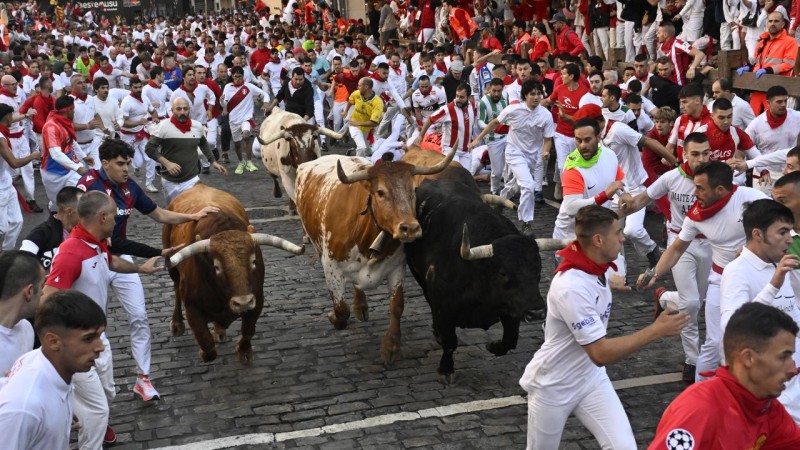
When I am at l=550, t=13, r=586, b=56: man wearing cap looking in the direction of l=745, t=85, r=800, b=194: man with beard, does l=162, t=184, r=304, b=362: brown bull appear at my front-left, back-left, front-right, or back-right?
front-right

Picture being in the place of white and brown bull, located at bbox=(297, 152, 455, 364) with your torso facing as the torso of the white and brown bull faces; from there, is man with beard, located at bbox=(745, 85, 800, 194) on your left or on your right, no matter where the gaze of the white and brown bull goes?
on your left

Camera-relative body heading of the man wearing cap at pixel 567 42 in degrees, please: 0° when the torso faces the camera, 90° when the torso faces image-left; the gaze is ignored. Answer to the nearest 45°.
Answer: approximately 45°

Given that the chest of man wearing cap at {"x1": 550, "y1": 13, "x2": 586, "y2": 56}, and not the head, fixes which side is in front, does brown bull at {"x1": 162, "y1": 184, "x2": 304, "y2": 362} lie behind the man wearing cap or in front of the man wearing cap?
in front

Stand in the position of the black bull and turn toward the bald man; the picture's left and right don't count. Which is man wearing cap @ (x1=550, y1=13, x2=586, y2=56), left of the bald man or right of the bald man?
right

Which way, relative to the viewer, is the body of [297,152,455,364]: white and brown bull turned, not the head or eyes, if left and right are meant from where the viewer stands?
facing the viewer and to the right of the viewer
